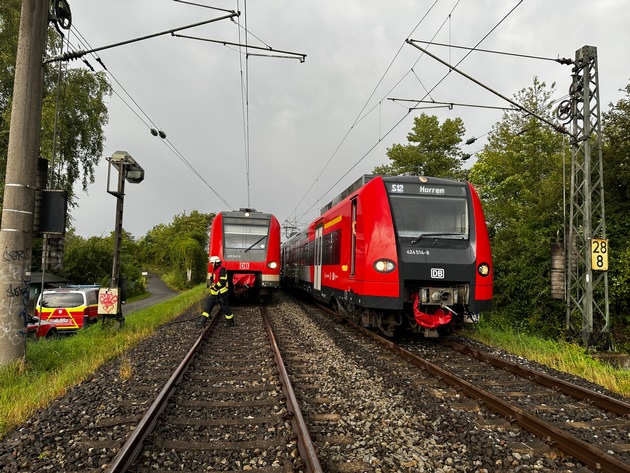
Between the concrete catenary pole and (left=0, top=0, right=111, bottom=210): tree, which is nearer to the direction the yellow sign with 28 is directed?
the concrete catenary pole

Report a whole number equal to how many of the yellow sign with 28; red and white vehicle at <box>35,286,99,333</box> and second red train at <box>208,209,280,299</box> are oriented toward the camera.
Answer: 2

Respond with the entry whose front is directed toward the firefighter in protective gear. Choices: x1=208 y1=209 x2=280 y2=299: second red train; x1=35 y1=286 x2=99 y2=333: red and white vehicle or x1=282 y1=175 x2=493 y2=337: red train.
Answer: the second red train

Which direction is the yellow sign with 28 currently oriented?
toward the camera

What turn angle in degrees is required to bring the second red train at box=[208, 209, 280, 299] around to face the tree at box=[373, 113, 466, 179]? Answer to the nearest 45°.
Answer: approximately 135° to its left

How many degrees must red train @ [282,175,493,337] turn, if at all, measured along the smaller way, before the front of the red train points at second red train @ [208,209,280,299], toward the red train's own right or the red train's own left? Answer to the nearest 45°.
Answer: approximately 180°

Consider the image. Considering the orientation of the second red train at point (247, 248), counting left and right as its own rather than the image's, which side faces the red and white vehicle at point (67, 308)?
right

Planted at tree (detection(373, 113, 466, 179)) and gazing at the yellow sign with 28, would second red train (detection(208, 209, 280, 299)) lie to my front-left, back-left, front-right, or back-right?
front-right
